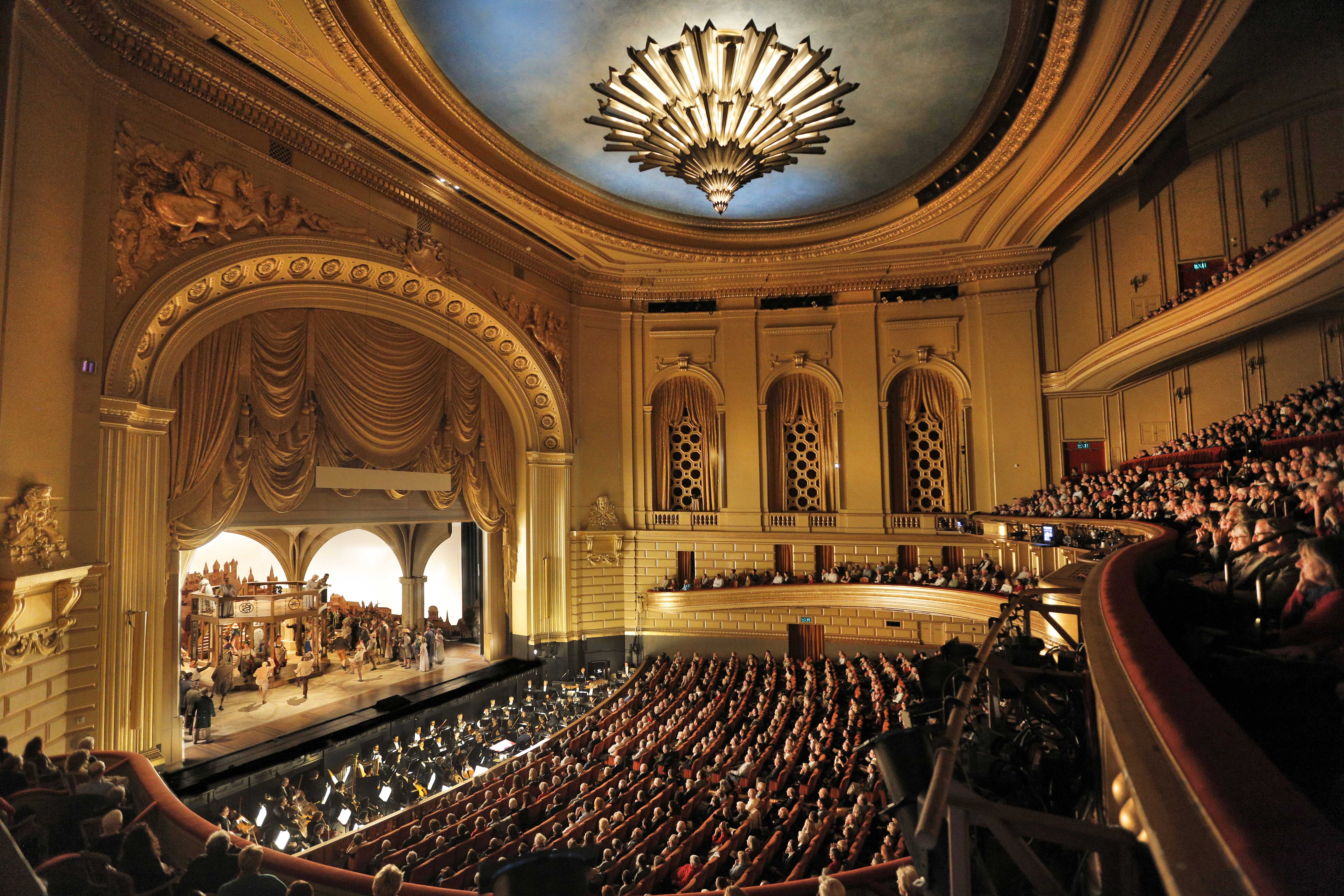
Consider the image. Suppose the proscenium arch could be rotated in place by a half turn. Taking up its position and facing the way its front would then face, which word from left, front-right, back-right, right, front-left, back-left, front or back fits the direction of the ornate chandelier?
back

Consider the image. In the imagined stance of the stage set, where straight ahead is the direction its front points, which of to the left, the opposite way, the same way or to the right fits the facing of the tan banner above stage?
the same way

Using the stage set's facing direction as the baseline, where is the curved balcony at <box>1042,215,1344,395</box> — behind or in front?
in front

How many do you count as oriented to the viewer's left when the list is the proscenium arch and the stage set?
0

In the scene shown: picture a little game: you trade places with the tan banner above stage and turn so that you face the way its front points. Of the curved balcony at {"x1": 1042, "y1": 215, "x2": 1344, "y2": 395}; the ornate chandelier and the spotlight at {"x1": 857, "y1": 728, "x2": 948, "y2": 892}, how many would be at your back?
0

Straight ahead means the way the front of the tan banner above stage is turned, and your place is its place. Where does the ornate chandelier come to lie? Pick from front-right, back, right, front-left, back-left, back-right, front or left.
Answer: front

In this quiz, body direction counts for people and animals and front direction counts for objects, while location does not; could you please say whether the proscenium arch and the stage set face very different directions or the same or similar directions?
same or similar directions

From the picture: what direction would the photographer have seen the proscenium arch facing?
facing the viewer and to the right of the viewer

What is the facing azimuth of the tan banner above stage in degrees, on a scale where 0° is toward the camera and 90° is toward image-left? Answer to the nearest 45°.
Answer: approximately 315°

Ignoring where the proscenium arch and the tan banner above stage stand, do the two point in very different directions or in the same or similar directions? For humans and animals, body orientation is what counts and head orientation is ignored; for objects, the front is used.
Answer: same or similar directions

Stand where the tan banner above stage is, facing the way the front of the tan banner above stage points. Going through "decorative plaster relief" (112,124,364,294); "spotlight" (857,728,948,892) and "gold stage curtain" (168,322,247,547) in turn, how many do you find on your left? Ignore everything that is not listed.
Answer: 0

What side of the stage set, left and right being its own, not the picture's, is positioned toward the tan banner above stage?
front

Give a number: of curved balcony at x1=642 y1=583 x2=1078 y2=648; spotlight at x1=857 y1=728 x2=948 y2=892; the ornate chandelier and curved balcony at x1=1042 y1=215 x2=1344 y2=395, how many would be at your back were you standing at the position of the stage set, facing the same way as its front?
0

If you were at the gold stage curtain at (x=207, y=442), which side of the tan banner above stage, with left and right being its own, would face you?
right
